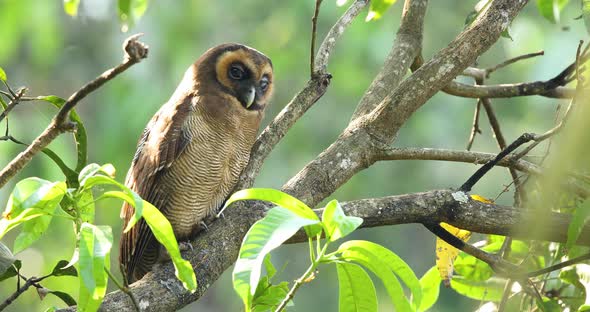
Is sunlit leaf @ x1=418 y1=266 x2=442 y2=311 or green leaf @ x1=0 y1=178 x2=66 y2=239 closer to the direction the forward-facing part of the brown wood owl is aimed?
the sunlit leaf

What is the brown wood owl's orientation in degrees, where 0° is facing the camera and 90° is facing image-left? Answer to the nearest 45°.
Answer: approximately 315°

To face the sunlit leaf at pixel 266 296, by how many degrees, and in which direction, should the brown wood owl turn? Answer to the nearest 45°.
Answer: approximately 45° to its right

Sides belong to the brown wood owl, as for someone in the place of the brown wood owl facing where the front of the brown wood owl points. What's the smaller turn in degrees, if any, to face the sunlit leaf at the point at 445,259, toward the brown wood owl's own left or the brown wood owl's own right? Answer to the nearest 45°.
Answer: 0° — it already faces it
